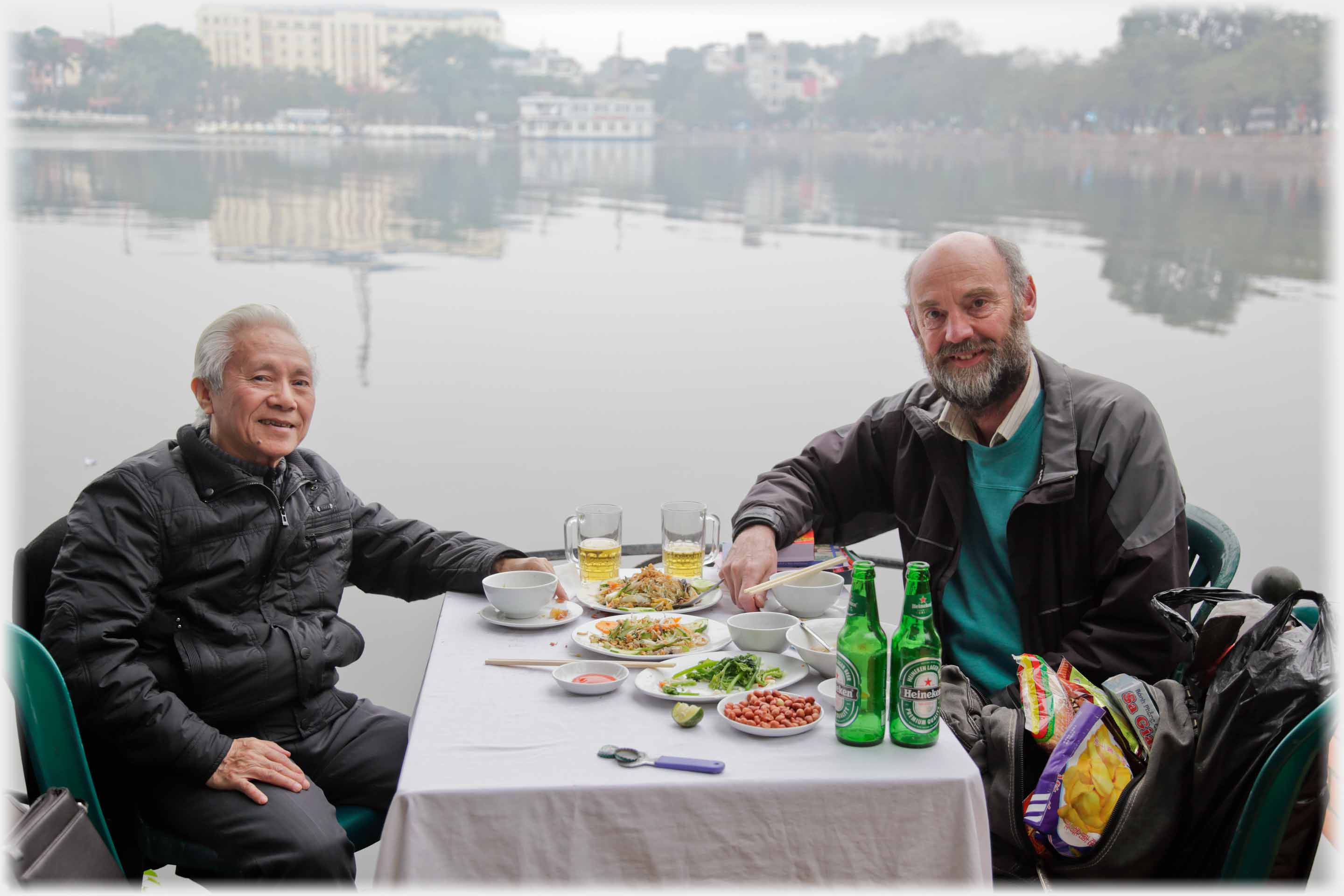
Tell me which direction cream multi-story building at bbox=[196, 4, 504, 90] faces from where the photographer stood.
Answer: facing the viewer

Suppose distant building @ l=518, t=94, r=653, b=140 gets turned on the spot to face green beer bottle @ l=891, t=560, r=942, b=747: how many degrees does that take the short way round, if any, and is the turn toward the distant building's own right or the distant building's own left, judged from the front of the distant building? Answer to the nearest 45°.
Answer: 0° — it already faces it
